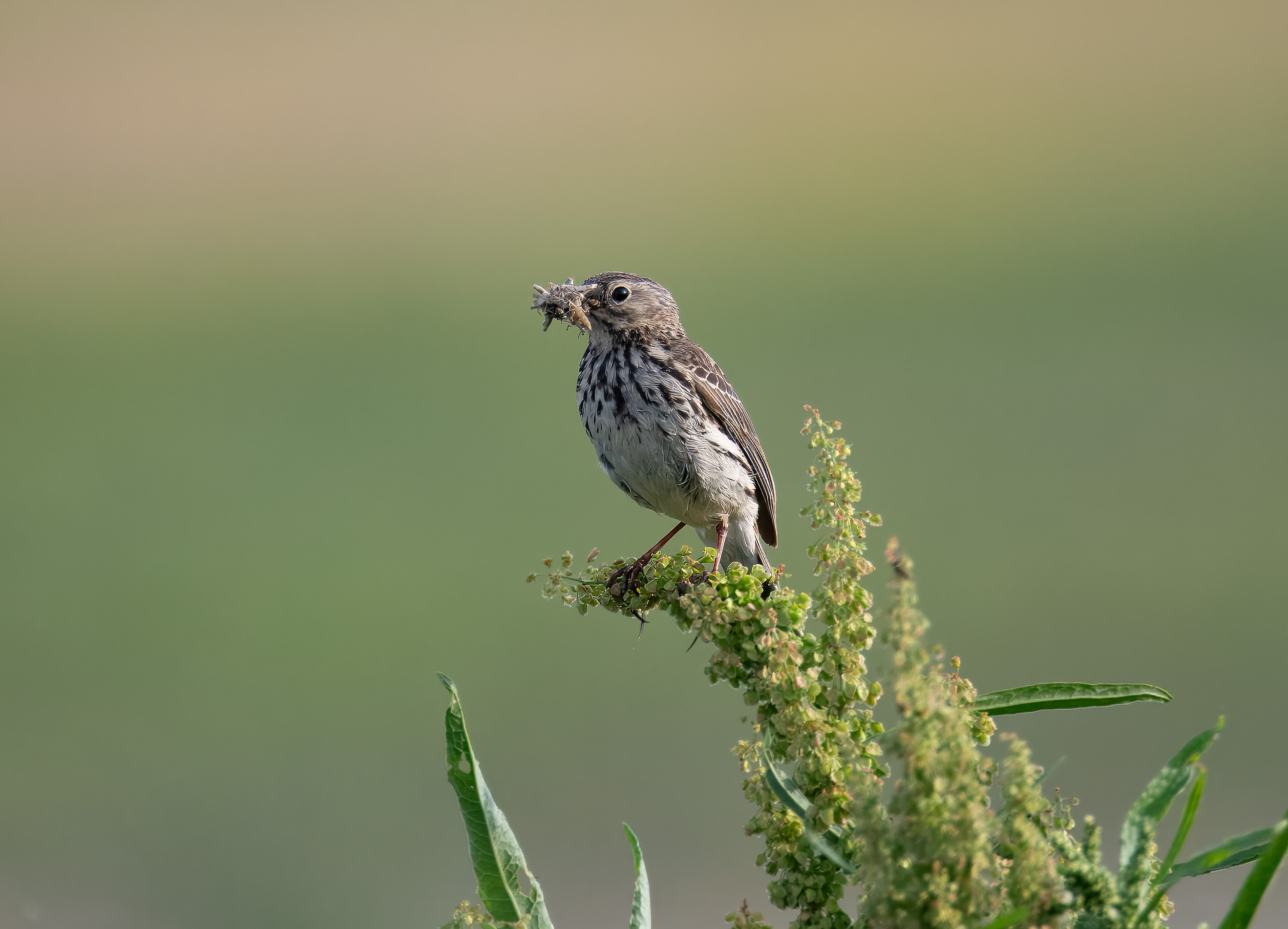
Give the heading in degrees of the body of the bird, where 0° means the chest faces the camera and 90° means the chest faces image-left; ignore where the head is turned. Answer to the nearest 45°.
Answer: approximately 45°
